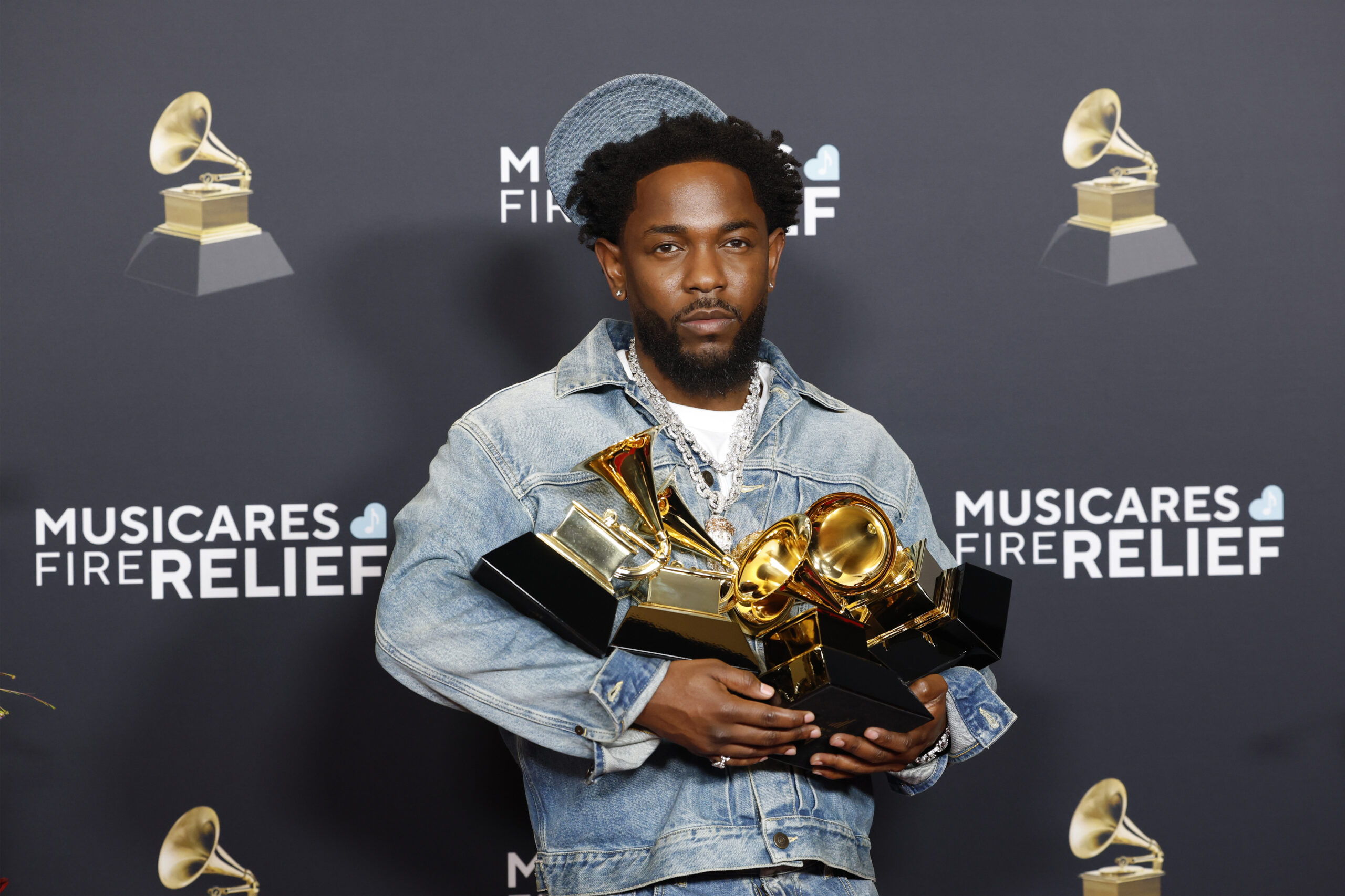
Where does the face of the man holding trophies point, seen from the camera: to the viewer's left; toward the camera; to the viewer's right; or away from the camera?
toward the camera

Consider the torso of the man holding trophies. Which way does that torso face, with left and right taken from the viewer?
facing the viewer
